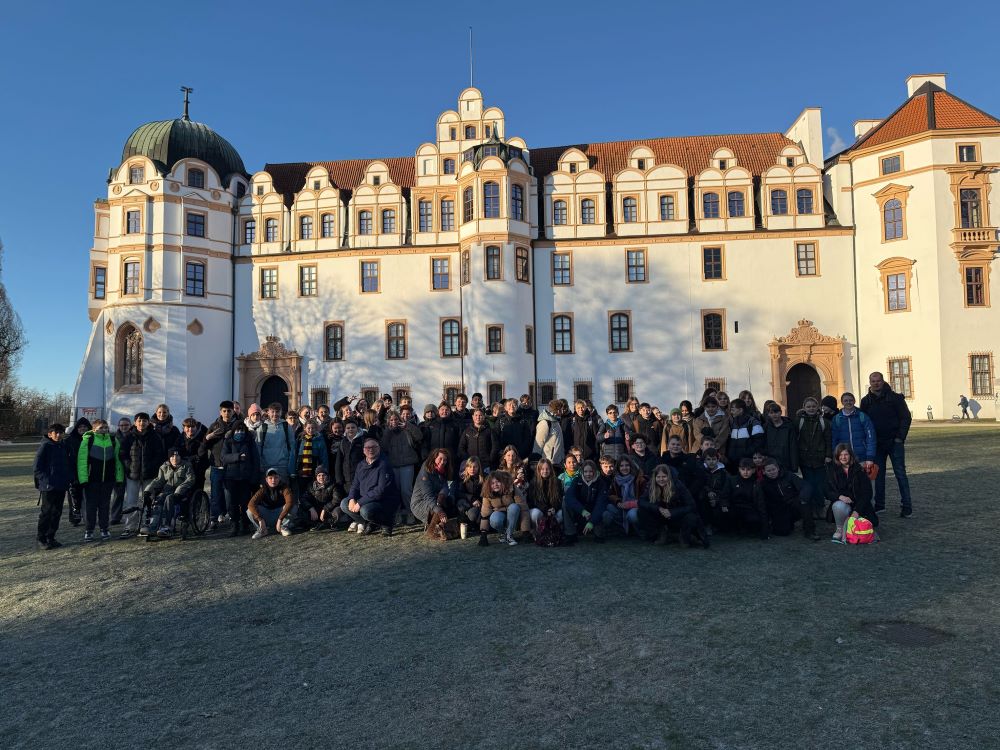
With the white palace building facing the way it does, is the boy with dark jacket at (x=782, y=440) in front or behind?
in front

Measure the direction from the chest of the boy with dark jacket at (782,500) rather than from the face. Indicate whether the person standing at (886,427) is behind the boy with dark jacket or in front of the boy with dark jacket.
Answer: behind

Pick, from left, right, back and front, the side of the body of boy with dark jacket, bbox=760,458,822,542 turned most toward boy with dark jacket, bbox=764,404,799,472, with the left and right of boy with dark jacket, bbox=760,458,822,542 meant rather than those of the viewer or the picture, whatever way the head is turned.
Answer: back

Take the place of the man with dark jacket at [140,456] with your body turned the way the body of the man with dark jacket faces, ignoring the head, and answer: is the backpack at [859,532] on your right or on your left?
on your left

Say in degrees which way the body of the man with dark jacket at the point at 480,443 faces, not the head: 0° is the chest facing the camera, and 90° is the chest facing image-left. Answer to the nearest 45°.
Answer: approximately 0°

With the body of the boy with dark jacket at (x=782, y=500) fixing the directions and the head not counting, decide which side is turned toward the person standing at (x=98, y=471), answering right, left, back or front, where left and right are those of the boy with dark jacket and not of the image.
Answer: right

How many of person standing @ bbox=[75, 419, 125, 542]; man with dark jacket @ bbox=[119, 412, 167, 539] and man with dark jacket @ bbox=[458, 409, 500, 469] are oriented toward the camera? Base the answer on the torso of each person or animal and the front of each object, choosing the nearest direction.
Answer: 3

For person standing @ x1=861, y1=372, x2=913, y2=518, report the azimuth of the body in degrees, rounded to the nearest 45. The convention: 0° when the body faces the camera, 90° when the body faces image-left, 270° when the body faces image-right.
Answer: approximately 0°

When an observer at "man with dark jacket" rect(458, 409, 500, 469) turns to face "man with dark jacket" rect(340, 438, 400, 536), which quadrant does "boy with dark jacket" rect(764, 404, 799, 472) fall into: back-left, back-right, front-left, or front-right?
back-left
